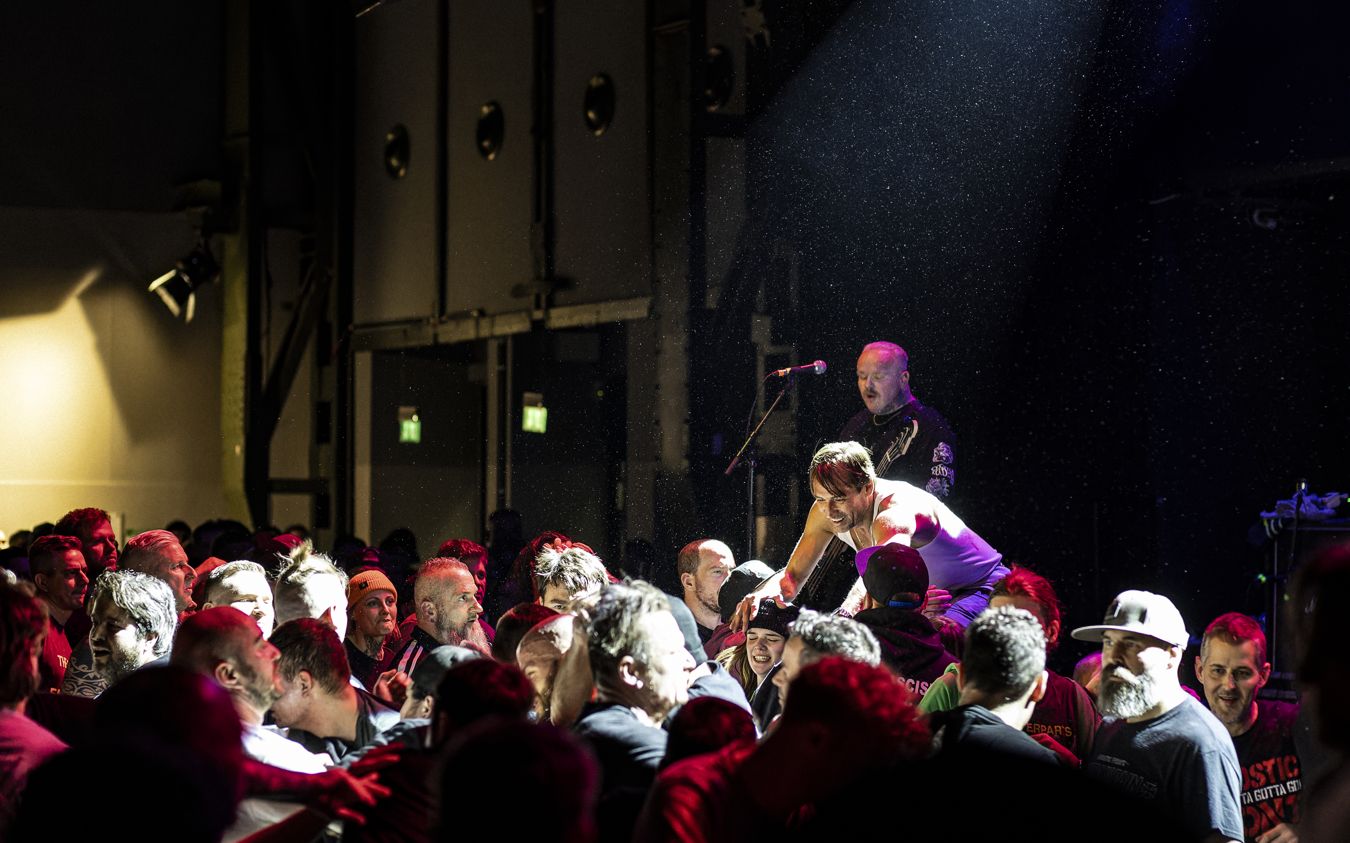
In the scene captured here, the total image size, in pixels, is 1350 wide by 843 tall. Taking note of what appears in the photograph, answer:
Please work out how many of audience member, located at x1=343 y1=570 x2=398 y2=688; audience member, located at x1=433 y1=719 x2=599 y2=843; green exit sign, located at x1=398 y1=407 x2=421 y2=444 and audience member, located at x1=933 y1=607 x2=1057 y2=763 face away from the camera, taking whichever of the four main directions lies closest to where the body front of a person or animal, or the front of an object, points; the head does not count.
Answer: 2

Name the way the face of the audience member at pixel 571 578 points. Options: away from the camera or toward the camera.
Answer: toward the camera

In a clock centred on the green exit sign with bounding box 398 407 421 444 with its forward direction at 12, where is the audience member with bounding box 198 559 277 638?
The audience member is roughly at 12 o'clock from the green exit sign.

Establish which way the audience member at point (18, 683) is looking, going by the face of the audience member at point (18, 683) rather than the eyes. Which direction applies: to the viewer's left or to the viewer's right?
to the viewer's right

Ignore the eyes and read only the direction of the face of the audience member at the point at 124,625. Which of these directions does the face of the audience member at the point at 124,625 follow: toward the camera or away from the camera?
toward the camera

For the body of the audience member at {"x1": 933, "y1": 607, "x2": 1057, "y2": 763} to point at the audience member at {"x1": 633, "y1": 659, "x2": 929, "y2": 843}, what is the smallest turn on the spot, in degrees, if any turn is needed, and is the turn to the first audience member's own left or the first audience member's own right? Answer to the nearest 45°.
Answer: approximately 180°

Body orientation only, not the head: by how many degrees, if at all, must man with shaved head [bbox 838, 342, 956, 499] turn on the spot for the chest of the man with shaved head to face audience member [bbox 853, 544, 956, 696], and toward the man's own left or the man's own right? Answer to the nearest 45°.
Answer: approximately 45° to the man's own left

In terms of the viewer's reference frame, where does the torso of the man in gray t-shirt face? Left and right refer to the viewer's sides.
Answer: facing the viewer and to the left of the viewer

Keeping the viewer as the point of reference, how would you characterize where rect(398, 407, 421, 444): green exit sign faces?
facing the viewer

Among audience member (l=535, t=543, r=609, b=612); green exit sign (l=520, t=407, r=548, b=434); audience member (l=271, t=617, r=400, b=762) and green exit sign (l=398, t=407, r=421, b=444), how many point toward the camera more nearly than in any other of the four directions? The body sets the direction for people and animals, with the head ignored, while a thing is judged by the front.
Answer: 3

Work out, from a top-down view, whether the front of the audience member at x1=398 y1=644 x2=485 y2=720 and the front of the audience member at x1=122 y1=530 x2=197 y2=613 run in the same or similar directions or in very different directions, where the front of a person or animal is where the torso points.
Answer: very different directions

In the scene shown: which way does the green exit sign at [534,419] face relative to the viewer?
toward the camera

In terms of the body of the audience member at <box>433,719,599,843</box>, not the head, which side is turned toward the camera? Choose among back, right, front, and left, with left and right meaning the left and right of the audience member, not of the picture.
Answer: back
